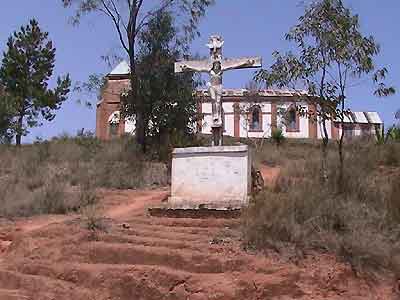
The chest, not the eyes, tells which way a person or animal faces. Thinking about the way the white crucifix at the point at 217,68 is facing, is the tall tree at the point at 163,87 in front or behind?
behind

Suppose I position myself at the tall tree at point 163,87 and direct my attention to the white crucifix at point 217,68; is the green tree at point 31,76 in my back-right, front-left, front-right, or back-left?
back-right

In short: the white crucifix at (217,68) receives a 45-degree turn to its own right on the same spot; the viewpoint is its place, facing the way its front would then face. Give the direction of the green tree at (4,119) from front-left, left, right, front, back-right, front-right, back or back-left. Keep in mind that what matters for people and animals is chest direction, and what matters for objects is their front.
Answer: right

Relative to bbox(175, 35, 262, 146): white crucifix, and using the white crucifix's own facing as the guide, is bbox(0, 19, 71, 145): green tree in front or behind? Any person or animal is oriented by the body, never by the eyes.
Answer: behind

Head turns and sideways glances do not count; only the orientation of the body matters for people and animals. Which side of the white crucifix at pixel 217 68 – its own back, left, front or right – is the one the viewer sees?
front
